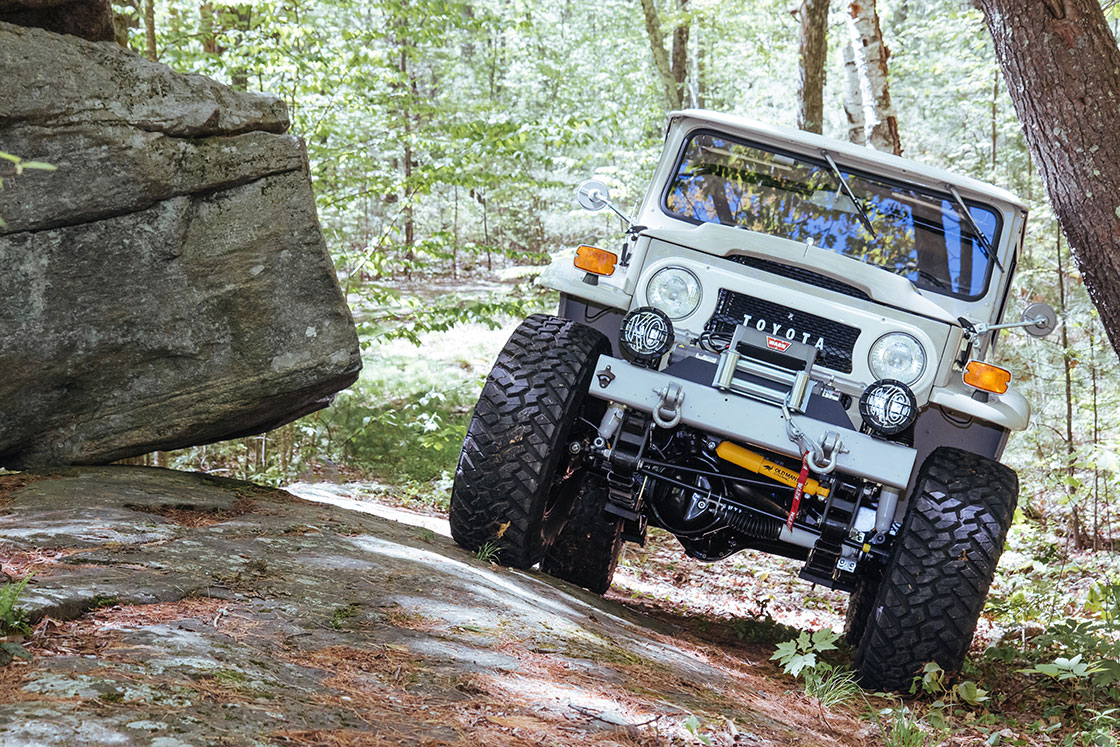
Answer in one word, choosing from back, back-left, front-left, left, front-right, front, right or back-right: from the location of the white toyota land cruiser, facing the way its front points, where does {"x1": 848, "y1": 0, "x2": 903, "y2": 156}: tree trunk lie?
back

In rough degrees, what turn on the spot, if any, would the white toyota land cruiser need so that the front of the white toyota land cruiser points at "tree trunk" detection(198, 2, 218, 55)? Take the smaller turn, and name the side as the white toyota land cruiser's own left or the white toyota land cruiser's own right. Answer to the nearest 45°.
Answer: approximately 135° to the white toyota land cruiser's own right

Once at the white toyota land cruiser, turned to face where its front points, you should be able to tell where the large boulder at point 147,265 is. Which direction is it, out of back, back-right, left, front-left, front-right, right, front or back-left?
right

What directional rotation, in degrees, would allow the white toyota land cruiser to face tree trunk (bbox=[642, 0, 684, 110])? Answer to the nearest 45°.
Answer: approximately 180°

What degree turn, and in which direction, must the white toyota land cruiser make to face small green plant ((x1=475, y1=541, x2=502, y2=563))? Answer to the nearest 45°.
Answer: approximately 90° to its right

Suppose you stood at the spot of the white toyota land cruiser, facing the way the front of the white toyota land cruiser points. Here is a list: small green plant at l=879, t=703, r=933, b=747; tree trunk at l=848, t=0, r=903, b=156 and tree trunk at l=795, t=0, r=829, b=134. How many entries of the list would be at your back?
2

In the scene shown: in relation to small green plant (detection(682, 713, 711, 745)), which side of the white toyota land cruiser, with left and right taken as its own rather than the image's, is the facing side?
front

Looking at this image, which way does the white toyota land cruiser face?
toward the camera

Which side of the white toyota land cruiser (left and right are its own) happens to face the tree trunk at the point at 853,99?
back

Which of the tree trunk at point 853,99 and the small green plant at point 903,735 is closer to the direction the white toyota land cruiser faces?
the small green plant

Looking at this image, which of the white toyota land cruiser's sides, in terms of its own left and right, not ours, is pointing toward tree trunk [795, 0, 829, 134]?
back
